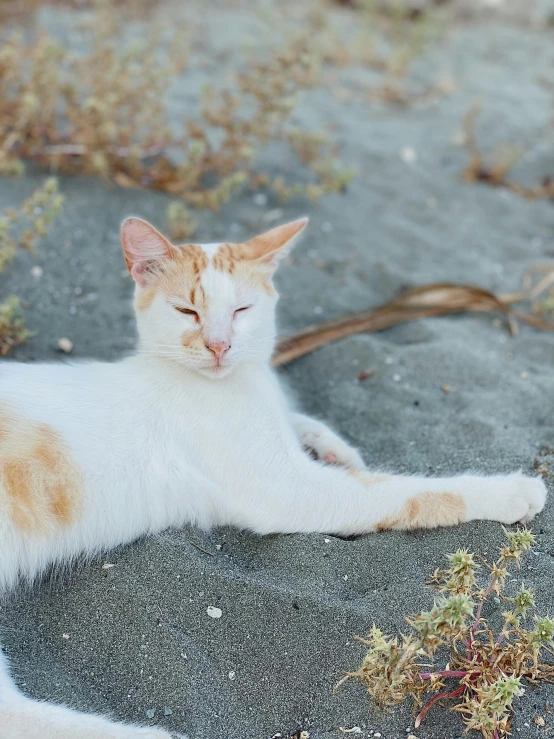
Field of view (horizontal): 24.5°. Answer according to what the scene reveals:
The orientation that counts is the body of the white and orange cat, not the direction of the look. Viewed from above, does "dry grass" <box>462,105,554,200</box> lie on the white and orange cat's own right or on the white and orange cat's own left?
on the white and orange cat's own left

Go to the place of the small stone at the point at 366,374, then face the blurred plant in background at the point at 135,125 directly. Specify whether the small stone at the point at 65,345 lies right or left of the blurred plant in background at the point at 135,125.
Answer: left

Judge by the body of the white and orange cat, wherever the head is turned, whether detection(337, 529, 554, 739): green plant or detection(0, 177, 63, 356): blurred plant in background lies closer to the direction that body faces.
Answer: the green plant

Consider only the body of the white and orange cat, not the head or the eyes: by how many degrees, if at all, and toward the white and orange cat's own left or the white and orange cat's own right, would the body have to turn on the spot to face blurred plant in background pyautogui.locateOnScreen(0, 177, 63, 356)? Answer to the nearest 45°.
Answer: approximately 135° to the white and orange cat's own left

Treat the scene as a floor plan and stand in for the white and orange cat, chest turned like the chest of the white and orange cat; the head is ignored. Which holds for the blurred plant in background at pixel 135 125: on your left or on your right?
on your left

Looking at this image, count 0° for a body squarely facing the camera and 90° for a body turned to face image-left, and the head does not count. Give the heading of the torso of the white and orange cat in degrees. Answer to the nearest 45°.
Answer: approximately 270°

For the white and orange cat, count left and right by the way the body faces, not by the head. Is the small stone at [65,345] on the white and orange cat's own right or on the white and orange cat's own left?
on the white and orange cat's own left
